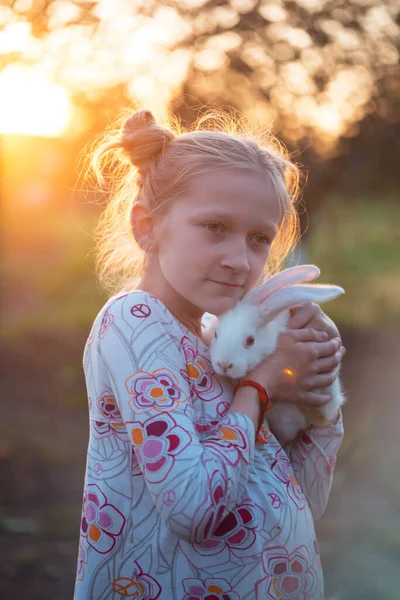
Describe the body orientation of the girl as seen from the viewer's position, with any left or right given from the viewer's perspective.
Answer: facing the viewer and to the right of the viewer

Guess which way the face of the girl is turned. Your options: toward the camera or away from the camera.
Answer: toward the camera
